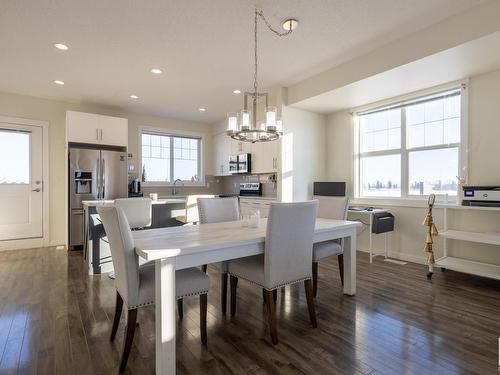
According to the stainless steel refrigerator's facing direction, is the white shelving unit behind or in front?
in front

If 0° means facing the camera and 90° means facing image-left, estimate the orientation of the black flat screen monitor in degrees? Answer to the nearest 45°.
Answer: approximately 0°

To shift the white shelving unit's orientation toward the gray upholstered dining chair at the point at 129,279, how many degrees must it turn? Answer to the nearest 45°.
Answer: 0° — it already faces it

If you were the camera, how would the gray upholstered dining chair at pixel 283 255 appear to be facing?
facing away from the viewer and to the left of the viewer

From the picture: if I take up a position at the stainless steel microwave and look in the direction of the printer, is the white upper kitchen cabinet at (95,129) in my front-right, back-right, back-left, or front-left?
back-right

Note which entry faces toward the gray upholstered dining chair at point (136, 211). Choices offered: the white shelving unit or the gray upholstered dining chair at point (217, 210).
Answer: the white shelving unit

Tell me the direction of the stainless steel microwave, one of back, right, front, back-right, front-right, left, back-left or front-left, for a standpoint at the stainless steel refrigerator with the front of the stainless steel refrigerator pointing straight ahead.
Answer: left

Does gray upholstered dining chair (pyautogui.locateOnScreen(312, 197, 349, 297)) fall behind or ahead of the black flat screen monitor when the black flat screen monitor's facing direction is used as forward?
ahead

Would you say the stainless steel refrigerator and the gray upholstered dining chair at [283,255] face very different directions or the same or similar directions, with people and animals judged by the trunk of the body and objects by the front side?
very different directions

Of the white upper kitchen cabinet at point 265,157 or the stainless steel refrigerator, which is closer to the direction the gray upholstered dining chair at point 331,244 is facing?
the stainless steel refrigerator

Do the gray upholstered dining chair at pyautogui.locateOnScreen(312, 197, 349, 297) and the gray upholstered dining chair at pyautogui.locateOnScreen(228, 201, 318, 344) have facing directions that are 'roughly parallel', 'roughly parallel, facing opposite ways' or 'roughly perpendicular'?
roughly perpendicular

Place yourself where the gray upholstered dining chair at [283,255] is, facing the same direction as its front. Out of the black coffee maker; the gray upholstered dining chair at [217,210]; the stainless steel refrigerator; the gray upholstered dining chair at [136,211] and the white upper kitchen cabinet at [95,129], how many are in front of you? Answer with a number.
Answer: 5
